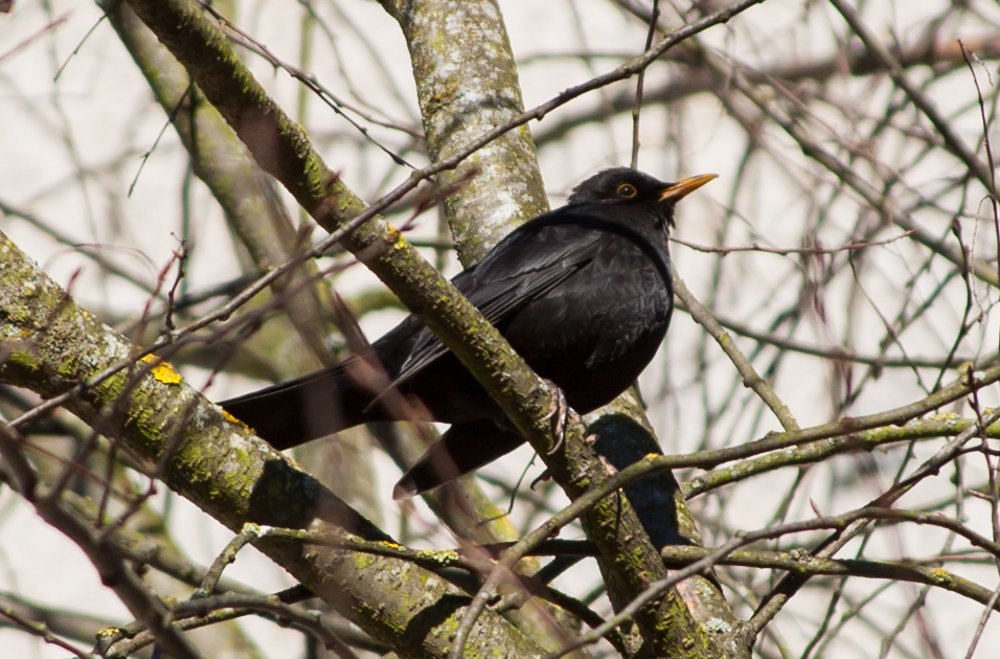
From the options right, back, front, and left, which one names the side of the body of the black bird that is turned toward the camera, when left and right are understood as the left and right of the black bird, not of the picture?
right
